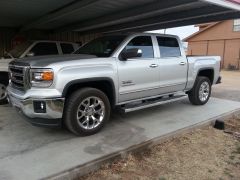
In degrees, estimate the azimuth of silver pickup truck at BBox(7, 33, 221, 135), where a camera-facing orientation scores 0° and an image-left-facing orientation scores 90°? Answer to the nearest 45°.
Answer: approximately 45°
